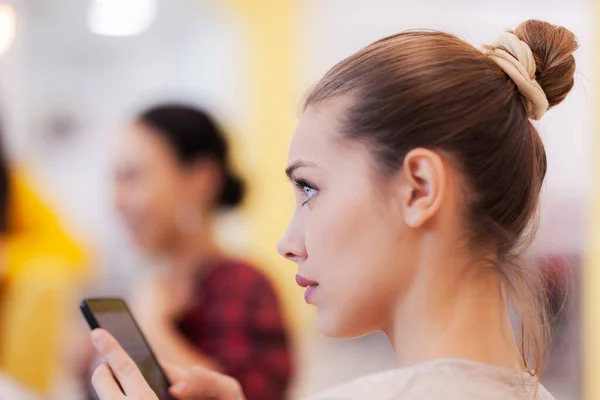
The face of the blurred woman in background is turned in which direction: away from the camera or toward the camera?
toward the camera

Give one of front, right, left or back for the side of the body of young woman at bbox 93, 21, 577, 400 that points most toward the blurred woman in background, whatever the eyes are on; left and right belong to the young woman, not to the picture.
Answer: right

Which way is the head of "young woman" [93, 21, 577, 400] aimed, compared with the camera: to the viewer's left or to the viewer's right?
to the viewer's left

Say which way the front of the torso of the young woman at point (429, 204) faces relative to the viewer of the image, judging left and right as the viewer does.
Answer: facing to the left of the viewer
